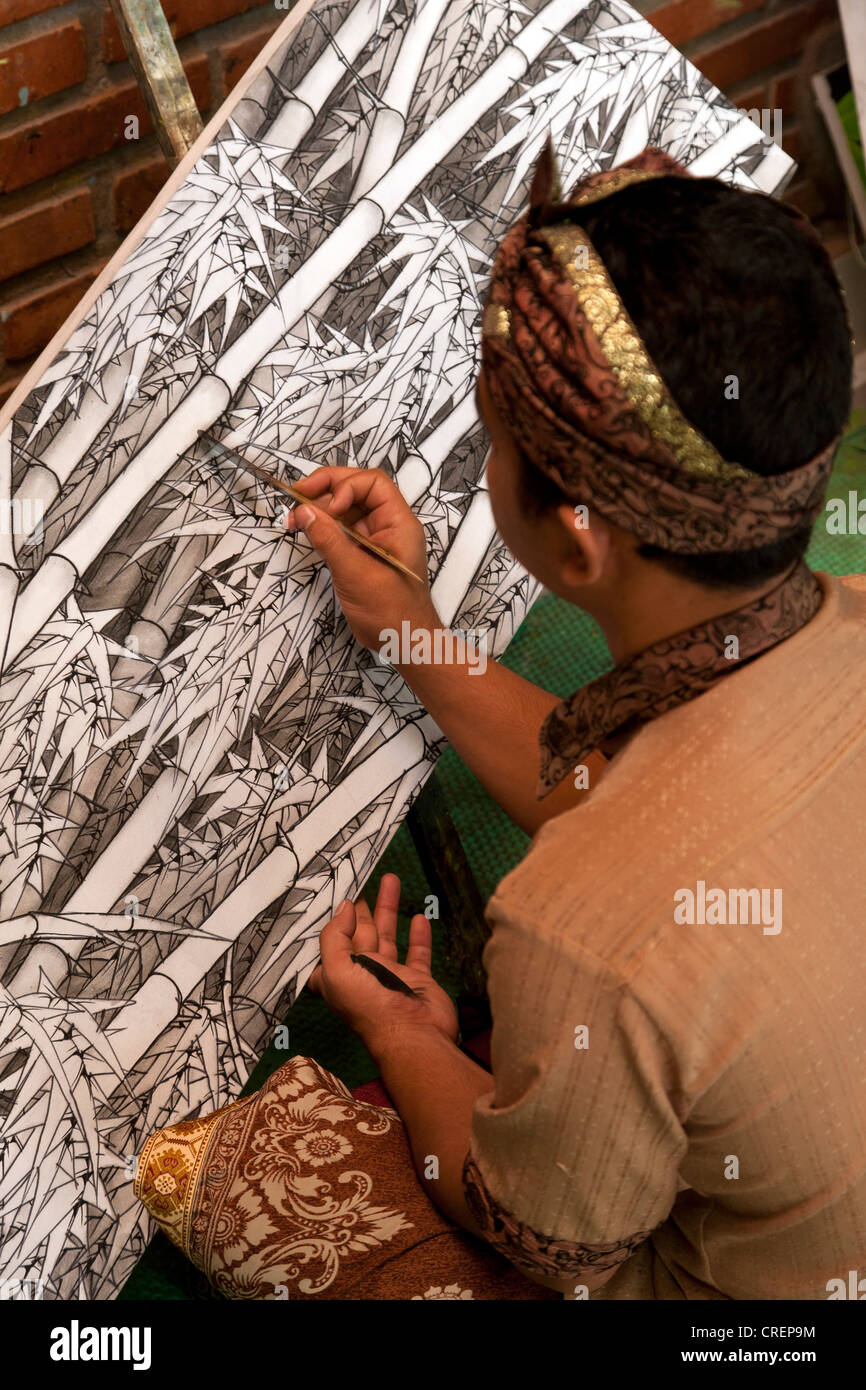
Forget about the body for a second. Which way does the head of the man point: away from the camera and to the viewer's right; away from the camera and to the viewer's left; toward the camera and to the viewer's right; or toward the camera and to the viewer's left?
away from the camera and to the viewer's left

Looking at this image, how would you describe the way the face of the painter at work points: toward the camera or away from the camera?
away from the camera

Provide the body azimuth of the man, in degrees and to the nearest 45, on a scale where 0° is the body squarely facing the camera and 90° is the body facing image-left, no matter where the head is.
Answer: approximately 135°

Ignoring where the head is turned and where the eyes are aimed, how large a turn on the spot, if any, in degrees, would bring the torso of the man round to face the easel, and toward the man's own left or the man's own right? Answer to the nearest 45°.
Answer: approximately 45° to the man's own right
